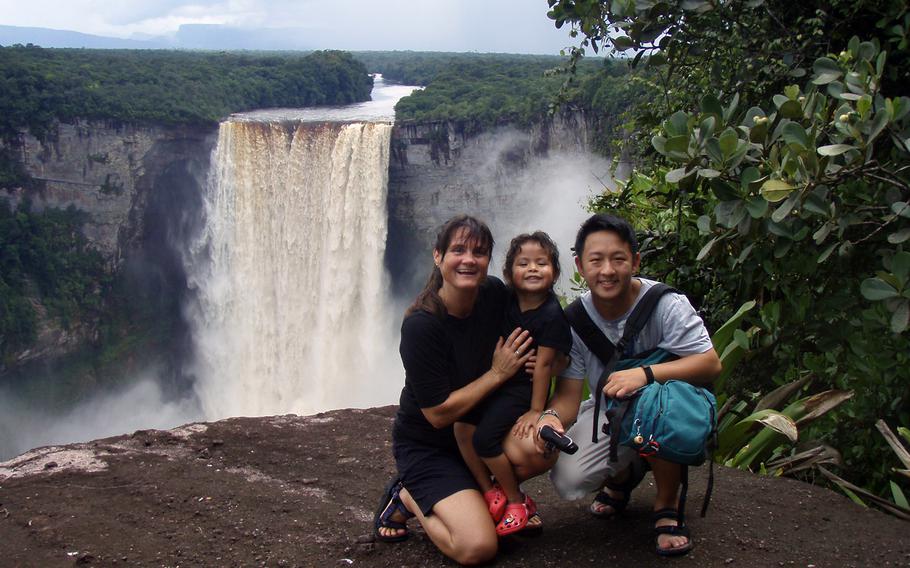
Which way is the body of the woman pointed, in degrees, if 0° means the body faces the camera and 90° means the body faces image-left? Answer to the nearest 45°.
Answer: approximately 315°

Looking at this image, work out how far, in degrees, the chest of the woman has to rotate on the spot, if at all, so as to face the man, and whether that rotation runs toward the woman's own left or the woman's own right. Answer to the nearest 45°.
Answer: approximately 45° to the woman's own left

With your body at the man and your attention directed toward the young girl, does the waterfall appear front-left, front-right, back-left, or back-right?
front-right

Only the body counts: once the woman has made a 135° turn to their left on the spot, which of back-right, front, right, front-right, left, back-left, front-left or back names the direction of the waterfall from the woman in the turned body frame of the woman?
front
